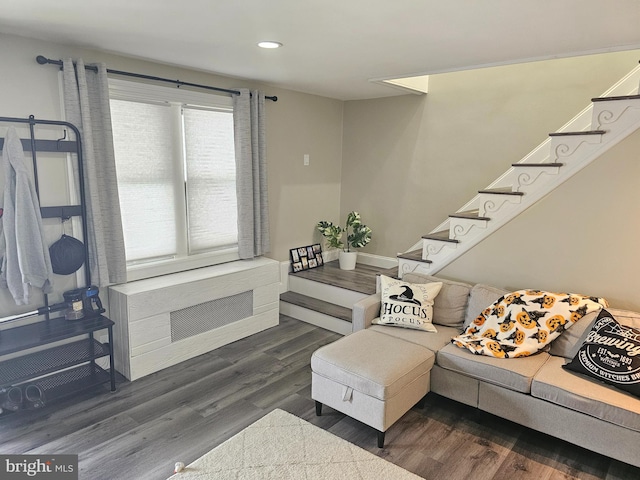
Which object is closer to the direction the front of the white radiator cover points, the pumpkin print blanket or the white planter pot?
the pumpkin print blanket

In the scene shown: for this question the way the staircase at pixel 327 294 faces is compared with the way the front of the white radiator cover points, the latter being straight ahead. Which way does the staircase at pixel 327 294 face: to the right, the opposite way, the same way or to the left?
to the right

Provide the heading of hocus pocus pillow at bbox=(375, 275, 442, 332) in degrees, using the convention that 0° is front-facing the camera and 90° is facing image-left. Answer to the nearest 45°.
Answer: approximately 0°

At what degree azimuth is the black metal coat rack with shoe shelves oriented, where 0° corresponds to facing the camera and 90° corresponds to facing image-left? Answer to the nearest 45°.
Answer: approximately 315°

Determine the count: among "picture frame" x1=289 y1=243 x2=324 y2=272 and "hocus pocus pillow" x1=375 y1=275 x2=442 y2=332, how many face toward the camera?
2

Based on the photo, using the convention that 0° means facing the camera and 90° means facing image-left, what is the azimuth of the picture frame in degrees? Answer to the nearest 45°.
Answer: approximately 0°

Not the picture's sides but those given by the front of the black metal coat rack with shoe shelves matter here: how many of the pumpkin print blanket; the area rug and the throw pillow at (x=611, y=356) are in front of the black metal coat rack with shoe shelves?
3

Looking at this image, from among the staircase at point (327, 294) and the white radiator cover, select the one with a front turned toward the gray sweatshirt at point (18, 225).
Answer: the staircase

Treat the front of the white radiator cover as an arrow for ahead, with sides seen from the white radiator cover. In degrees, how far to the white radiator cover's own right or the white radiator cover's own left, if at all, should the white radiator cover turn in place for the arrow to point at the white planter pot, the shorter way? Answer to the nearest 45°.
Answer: approximately 90° to the white radiator cover's own left

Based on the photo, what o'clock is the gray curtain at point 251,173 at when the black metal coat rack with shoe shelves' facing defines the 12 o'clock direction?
The gray curtain is roughly at 10 o'clock from the black metal coat rack with shoe shelves.

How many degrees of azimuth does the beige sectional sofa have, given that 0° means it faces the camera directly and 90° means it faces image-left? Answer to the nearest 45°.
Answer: approximately 45°

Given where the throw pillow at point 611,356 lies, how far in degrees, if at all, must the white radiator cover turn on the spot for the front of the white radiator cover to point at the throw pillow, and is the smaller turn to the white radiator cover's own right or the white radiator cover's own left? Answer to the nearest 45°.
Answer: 0° — it already faces it

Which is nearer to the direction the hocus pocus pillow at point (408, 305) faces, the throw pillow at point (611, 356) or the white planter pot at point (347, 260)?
the throw pillow

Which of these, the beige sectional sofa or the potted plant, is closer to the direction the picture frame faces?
the beige sectional sofa
